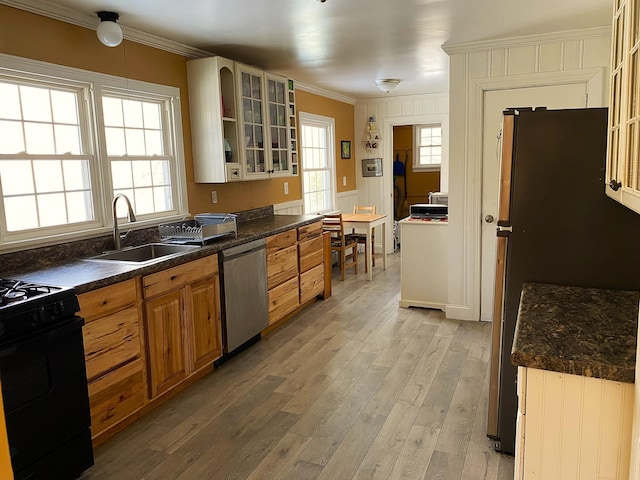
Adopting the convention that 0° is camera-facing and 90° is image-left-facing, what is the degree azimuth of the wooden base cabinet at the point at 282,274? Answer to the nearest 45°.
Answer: approximately 315°

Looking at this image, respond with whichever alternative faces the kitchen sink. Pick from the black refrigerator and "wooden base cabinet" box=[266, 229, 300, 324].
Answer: the black refrigerator

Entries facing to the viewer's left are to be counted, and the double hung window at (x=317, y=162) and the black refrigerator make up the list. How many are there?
1

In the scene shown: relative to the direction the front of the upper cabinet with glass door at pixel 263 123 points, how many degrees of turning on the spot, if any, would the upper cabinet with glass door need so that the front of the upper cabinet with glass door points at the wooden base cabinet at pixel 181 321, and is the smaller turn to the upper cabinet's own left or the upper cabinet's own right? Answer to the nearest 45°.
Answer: approximately 45° to the upper cabinet's own right

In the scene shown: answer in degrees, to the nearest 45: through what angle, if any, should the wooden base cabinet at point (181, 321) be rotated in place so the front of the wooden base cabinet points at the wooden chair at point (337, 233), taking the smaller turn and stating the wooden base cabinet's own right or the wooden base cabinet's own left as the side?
approximately 90° to the wooden base cabinet's own left

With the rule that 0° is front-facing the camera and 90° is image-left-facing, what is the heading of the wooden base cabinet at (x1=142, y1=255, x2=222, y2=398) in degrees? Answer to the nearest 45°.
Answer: approximately 315°

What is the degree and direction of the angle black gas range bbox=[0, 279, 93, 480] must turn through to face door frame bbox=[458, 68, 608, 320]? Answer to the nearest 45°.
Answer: approximately 45° to its left

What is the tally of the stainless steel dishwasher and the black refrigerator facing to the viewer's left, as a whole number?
1

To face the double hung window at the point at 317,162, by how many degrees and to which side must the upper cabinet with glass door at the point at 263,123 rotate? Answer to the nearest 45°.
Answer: approximately 135° to its left

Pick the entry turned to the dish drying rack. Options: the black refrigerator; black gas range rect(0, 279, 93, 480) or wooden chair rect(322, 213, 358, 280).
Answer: the black refrigerator

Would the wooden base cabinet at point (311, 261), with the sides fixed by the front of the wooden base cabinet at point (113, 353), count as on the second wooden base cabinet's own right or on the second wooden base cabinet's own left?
on the second wooden base cabinet's own left

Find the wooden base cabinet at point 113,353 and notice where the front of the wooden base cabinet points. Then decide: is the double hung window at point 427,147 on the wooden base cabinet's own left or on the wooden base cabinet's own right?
on the wooden base cabinet's own left
